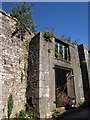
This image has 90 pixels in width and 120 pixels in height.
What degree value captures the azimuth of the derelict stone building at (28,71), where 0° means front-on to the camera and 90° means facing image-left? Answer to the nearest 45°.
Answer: approximately 315°
